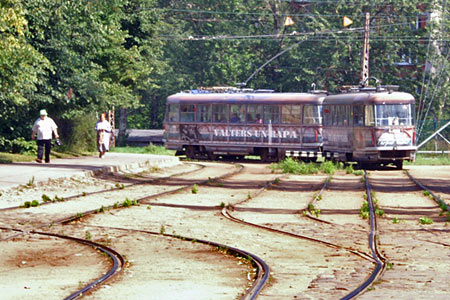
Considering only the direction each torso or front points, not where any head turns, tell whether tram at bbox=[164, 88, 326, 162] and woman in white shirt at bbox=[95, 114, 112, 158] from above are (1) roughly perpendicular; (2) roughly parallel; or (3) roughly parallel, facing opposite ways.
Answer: roughly perpendicular

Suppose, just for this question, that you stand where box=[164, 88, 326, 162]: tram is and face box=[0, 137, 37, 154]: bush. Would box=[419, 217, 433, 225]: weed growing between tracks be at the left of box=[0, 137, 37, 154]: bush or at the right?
left

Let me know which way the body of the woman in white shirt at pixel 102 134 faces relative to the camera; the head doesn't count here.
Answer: toward the camera

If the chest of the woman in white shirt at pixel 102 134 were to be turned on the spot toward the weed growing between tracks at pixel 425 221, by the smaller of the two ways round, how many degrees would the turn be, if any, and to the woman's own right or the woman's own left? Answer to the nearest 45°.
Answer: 0° — they already face it

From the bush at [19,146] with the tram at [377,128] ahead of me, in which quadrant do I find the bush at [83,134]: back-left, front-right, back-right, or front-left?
front-left
